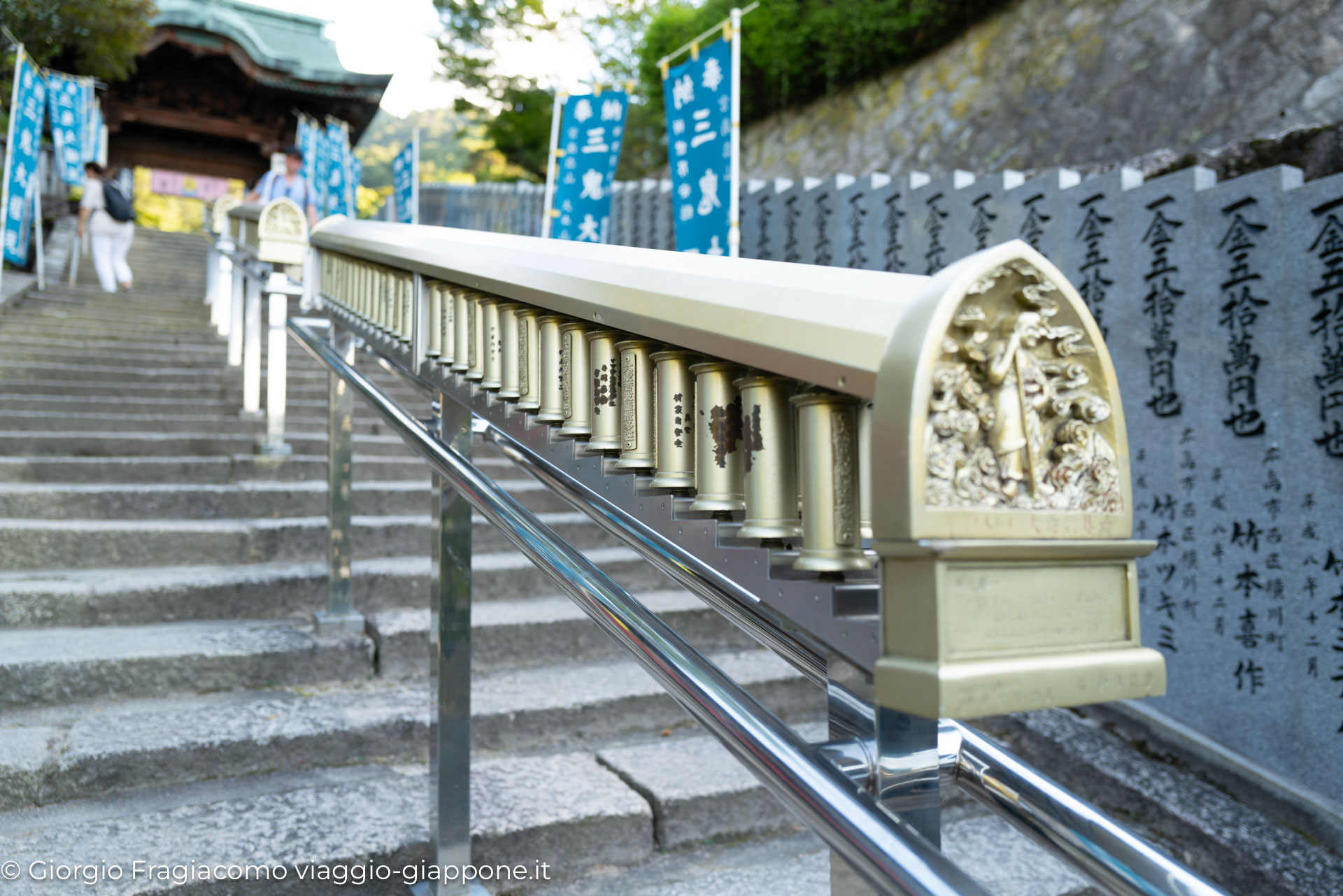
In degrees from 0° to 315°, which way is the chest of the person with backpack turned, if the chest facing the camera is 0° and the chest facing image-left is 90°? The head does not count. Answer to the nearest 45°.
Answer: approximately 135°

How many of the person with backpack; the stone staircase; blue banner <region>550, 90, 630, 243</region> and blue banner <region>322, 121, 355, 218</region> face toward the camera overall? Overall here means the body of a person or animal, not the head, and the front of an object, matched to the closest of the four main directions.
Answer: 3

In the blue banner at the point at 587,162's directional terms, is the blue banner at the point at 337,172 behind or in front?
behind

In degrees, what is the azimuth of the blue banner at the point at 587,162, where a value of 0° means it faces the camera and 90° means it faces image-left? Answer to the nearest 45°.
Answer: approximately 0°

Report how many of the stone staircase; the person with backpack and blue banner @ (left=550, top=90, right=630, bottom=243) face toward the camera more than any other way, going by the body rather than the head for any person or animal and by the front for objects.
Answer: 2

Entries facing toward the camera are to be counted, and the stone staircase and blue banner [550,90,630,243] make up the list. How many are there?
2
